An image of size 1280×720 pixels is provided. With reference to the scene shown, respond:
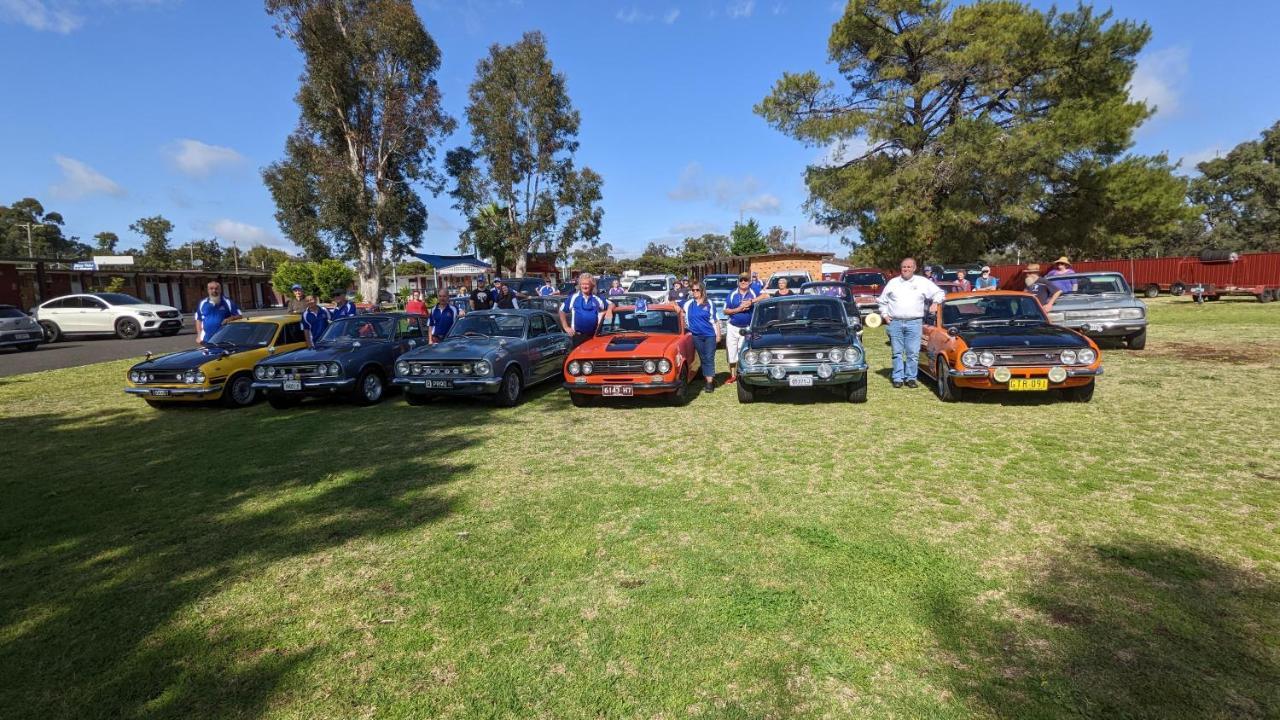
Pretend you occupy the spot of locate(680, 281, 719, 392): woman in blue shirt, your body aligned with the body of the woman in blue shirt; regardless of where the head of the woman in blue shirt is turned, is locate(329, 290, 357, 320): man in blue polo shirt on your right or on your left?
on your right

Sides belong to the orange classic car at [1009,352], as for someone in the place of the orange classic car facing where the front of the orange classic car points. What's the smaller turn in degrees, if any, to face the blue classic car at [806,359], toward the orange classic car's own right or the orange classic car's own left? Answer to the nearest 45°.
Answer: approximately 90° to the orange classic car's own right

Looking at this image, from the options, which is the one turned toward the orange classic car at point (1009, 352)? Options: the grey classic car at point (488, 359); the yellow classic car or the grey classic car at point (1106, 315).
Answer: the grey classic car at point (1106, 315)

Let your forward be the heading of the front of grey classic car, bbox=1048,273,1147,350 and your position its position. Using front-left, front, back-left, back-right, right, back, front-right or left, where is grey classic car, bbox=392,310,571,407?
front-right

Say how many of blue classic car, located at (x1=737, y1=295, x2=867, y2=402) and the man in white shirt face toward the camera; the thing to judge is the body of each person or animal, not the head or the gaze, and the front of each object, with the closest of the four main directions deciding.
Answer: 2

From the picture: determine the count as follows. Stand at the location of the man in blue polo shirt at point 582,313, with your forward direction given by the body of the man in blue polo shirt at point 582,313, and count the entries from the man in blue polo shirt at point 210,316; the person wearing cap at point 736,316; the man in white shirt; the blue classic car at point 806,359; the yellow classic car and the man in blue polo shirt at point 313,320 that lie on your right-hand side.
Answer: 3

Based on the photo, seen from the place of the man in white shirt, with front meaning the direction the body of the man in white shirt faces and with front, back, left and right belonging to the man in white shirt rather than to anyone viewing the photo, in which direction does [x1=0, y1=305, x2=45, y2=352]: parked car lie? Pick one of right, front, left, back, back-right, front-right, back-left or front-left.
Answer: right

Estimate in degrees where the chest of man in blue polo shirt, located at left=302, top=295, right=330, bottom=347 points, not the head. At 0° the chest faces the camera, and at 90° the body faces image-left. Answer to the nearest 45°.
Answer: approximately 0°

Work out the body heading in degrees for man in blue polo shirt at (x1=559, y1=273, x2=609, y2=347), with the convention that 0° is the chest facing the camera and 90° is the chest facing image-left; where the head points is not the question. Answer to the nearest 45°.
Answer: approximately 0°

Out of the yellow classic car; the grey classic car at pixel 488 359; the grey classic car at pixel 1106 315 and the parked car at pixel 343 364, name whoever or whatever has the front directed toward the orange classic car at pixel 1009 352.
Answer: the grey classic car at pixel 1106 315
